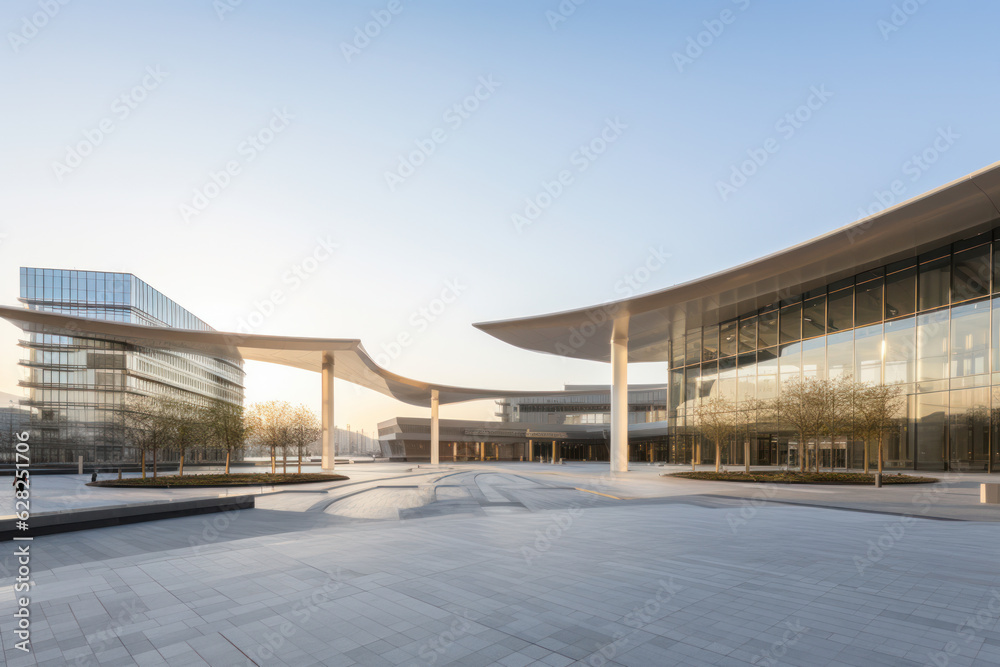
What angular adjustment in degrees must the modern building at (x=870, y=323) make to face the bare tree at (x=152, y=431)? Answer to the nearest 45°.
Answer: approximately 45° to its right

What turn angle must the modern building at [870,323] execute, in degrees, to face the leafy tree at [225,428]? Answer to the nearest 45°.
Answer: approximately 45° to its right

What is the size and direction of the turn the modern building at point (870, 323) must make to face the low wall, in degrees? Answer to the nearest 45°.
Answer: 0° — it already faces it

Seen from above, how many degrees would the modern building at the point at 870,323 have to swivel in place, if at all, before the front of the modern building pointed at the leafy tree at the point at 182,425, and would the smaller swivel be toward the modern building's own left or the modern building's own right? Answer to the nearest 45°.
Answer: approximately 45° to the modern building's own right

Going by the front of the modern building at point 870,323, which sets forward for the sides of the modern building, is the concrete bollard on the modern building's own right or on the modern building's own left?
on the modern building's own left
